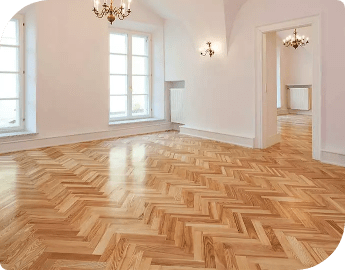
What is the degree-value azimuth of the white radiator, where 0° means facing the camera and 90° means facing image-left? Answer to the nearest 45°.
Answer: approximately 45°

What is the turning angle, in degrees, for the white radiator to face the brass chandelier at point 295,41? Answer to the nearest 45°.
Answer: approximately 45° to its left

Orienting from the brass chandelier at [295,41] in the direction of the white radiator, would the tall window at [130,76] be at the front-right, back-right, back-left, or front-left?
back-left
